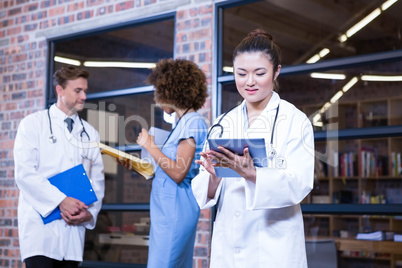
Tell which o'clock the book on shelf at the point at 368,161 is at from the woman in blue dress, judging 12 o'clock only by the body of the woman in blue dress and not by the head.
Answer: The book on shelf is roughly at 4 o'clock from the woman in blue dress.

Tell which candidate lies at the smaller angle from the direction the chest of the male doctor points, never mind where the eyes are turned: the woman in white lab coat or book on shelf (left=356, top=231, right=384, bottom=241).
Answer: the woman in white lab coat

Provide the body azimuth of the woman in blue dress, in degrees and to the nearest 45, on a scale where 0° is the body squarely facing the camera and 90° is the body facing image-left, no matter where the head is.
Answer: approximately 90°

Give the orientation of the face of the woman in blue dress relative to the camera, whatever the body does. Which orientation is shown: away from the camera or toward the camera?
away from the camera

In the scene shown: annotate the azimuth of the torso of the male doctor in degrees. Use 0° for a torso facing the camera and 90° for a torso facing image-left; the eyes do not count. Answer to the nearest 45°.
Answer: approximately 315°

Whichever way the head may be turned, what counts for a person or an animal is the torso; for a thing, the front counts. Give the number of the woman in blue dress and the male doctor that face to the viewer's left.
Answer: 1

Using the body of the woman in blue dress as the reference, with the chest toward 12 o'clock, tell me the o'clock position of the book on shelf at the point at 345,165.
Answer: The book on shelf is roughly at 4 o'clock from the woman in blue dress.

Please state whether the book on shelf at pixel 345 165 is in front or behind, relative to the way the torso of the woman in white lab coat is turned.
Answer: behind

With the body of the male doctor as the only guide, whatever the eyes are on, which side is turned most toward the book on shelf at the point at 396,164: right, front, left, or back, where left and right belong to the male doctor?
left

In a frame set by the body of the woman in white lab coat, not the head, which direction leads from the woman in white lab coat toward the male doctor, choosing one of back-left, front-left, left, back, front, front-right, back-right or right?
right

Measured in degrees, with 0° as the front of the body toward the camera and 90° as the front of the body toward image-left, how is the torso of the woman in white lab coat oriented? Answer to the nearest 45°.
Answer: approximately 45°

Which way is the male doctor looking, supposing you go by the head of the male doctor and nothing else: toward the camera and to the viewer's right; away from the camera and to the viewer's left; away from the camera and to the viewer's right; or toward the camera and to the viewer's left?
toward the camera and to the viewer's right

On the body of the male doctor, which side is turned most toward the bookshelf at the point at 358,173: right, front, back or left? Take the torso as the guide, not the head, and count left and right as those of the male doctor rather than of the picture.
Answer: left
